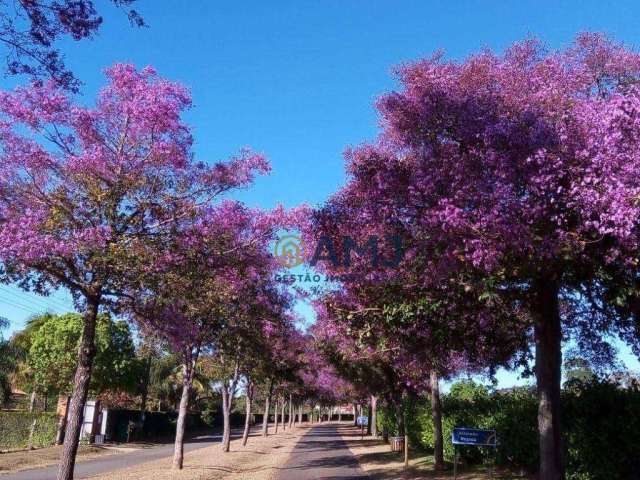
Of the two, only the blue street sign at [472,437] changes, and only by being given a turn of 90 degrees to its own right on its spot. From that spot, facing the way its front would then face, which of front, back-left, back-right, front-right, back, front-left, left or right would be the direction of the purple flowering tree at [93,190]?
front-left

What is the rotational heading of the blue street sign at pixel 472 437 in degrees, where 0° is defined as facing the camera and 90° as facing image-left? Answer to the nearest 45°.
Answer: approximately 0°

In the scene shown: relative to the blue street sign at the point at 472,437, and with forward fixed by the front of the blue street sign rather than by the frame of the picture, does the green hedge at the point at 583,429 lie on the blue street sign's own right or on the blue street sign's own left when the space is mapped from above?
on the blue street sign's own left

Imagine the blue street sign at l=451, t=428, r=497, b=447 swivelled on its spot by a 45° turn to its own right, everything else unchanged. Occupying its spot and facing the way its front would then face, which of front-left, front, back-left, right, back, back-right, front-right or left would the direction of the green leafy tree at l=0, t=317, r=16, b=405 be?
right

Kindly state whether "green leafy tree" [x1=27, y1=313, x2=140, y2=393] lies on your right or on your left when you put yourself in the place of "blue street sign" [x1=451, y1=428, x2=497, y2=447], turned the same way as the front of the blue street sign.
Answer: on your right

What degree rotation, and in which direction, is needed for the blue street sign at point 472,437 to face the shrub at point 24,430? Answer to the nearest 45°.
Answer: approximately 135° to its right
